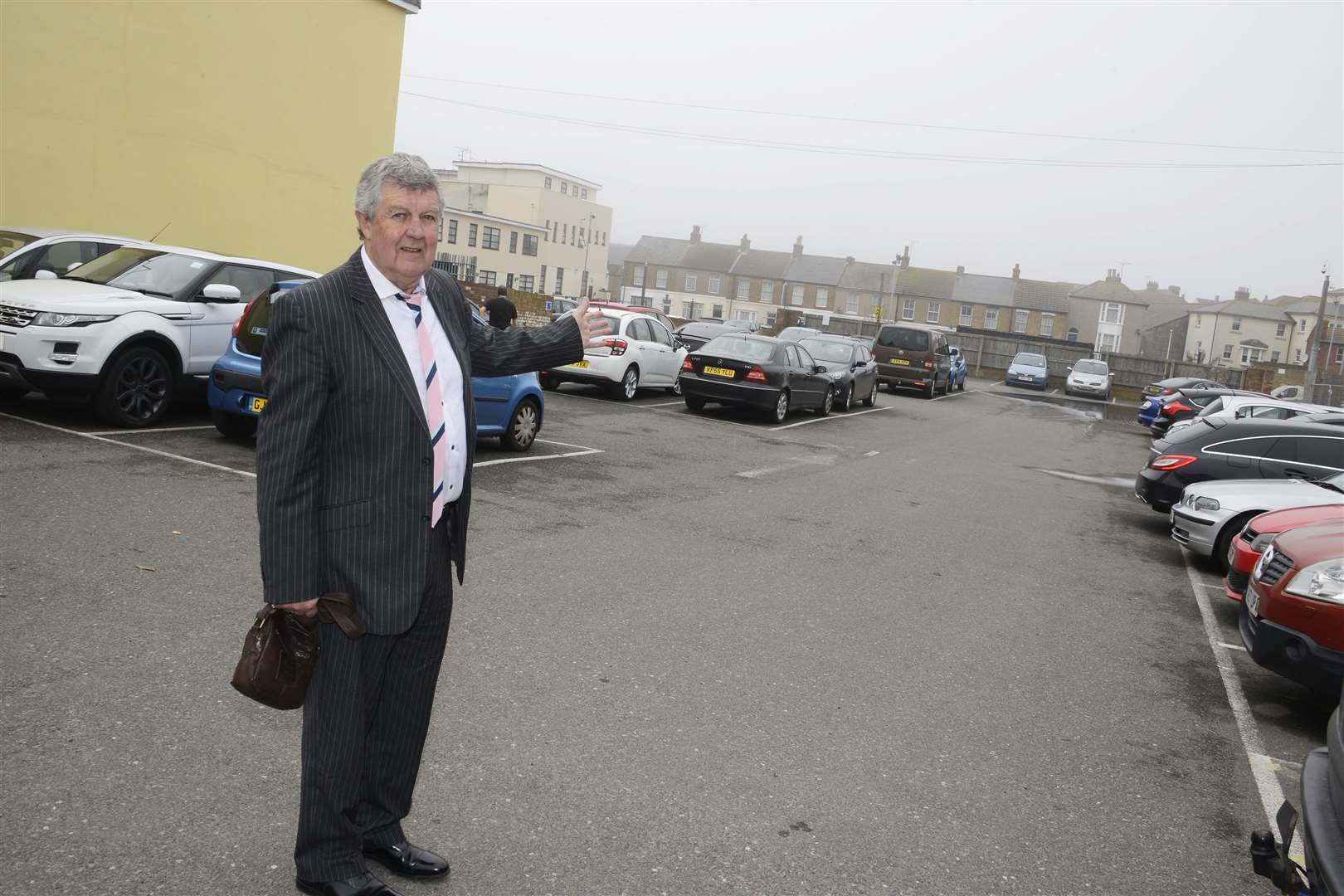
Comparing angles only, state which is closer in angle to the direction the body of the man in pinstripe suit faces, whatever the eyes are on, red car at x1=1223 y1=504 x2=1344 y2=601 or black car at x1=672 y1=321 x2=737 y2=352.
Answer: the red car

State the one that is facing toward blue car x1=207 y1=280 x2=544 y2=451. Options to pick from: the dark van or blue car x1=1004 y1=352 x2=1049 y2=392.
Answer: blue car x1=1004 y1=352 x2=1049 y2=392

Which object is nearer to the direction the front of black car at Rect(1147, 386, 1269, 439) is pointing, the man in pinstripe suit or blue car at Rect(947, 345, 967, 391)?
the blue car

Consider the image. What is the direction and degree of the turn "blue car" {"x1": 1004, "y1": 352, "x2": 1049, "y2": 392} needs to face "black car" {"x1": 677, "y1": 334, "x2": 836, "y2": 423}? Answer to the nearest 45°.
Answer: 0° — it already faces it

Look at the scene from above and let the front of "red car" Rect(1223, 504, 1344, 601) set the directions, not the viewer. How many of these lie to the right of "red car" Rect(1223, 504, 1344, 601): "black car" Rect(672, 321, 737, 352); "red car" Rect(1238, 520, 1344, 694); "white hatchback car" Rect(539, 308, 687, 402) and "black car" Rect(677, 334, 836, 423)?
3

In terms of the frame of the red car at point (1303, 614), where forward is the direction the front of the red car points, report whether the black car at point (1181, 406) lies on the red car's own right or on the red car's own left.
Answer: on the red car's own right

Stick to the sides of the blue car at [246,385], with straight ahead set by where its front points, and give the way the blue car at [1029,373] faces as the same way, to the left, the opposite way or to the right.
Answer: the opposite way

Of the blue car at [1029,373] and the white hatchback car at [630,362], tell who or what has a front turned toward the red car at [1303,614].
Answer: the blue car
